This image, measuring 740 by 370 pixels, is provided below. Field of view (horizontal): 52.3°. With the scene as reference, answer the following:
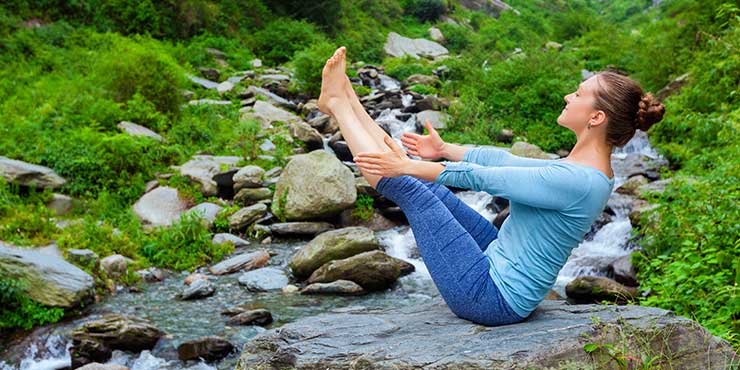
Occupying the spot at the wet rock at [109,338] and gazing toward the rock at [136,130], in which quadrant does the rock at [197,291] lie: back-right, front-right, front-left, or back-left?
front-right

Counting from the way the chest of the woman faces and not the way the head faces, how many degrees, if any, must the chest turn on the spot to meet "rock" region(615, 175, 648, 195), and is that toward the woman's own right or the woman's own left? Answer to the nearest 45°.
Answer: approximately 90° to the woman's own right

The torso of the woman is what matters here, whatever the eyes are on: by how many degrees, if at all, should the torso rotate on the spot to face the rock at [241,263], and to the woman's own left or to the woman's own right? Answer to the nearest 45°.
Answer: approximately 45° to the woman's own right

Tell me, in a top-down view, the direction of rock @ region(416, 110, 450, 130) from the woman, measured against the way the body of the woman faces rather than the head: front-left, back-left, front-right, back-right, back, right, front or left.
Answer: right

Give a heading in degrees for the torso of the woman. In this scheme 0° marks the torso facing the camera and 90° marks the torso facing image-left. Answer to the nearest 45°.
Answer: approximately 90°

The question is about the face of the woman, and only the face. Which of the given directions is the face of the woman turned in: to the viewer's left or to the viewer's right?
to the viewer's left

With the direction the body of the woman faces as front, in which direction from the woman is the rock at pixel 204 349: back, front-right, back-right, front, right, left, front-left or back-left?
front-right

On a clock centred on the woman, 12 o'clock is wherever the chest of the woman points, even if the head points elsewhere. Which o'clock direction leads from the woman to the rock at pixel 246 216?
The rock is roughly at 2 o'clock from the woman.

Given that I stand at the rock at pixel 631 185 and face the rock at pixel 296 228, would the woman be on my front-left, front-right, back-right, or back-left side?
front-left

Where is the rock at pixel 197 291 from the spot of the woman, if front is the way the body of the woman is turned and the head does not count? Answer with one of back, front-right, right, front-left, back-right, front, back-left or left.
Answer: front-right
